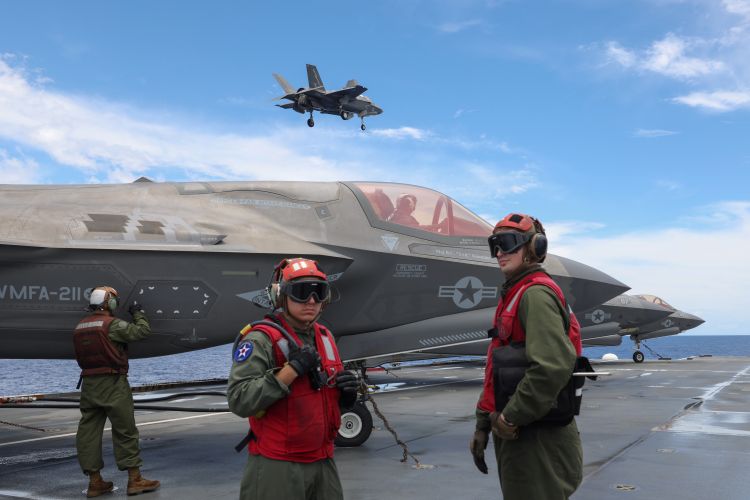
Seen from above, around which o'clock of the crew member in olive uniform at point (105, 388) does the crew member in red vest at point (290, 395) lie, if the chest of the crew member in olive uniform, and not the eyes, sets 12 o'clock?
The crew member in red vest is roughly at 4 o'clock from the crew member in olive uniform.

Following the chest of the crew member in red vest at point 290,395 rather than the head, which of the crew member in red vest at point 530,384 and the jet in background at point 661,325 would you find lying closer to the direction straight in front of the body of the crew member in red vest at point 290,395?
the crew member in red vest

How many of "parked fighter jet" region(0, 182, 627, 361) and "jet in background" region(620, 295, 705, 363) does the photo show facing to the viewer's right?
2

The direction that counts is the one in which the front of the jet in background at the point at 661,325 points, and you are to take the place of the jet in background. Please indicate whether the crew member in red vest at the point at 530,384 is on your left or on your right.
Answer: on your right

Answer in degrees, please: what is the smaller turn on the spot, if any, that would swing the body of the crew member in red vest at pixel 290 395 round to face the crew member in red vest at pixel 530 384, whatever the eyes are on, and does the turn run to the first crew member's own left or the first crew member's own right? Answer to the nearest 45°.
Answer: approximately 45° to the first crew member's own left

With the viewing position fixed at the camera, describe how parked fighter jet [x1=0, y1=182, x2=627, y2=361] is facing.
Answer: facing to the right of the viewer

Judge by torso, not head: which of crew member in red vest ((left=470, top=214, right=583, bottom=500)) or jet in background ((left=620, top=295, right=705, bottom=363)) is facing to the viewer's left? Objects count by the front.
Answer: the crew member in red vest

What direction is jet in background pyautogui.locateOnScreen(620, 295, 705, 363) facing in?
to the viewer's right

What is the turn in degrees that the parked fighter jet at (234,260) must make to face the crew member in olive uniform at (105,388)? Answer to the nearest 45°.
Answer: approximately 135° to its right
